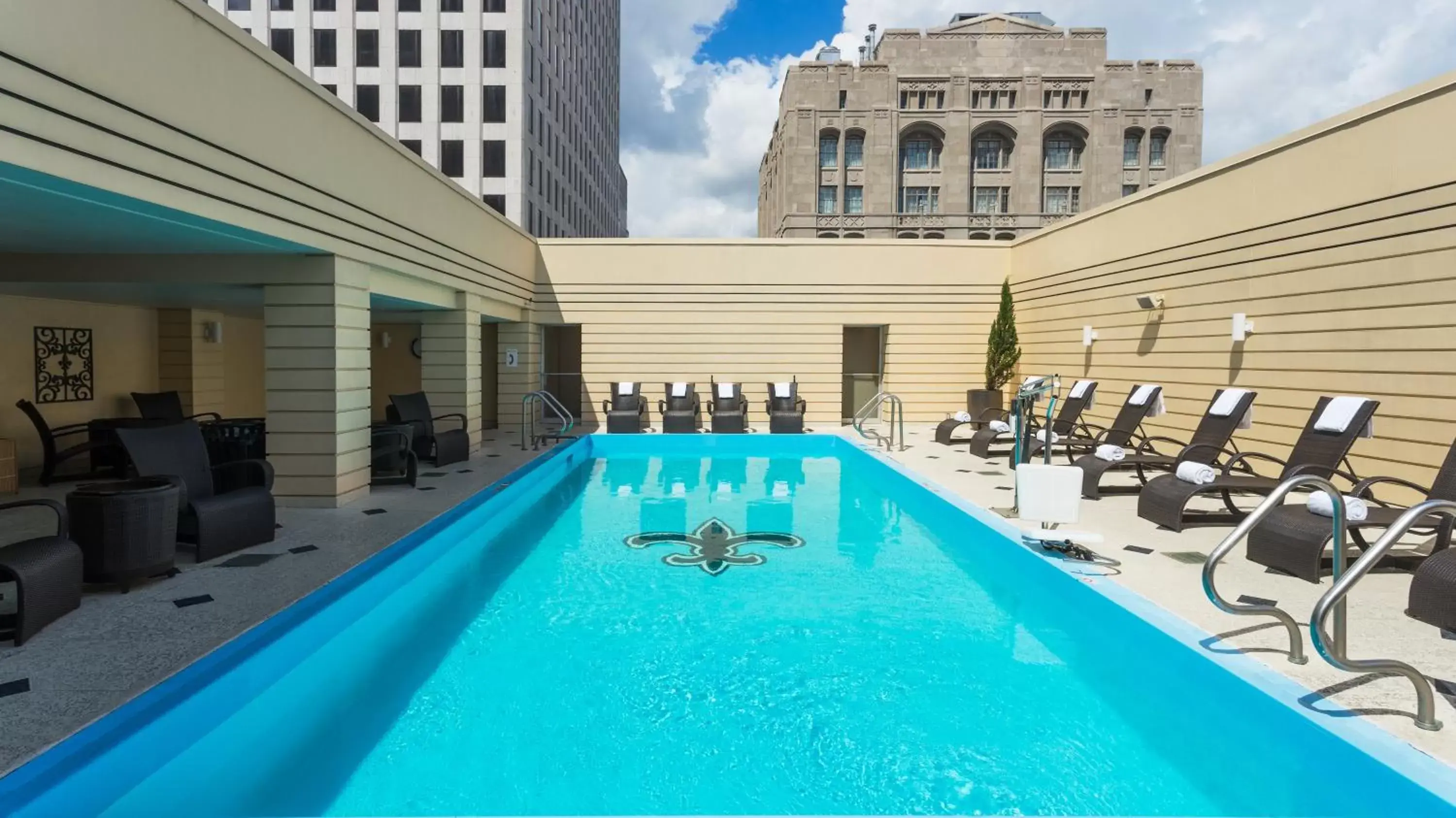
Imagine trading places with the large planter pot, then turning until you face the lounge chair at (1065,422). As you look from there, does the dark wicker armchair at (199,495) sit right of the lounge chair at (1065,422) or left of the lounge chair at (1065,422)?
right

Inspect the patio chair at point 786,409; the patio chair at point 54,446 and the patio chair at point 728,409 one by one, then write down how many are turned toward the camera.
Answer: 2

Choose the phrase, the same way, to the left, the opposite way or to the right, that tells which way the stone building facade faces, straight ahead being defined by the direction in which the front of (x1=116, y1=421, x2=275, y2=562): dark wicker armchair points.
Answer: to the right

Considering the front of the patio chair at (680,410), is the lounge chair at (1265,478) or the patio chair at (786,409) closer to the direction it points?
the lounge chair

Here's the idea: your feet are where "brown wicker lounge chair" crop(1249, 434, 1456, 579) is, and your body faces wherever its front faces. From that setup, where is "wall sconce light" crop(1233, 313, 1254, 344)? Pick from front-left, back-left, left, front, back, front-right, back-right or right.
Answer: back-right

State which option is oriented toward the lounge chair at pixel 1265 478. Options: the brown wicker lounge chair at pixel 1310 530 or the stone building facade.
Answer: the stone building facade

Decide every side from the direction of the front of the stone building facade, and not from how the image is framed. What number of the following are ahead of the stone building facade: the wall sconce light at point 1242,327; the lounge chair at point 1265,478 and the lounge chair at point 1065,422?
3

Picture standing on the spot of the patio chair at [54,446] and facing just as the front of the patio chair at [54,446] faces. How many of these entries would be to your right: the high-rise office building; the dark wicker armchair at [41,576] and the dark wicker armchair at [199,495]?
2

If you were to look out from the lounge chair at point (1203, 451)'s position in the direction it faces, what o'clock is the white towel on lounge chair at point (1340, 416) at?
The white towel on lounge chair is roughly at 9 o'clock from the lounge chair.

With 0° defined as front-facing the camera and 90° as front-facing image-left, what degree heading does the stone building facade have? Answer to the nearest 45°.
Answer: approximately 0°

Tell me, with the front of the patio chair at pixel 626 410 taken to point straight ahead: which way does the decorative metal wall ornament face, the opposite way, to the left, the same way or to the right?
to the left

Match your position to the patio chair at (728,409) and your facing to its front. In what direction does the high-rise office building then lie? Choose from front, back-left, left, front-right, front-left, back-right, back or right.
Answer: back-right
